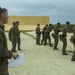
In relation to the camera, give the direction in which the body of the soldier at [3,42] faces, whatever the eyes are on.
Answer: to the viewer's right

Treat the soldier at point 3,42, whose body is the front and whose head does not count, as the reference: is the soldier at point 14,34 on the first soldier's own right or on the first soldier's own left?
on the first soldier's own left
